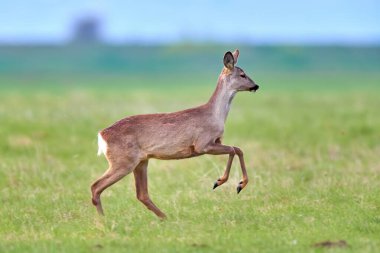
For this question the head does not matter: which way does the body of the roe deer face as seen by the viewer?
to the viewer's right
